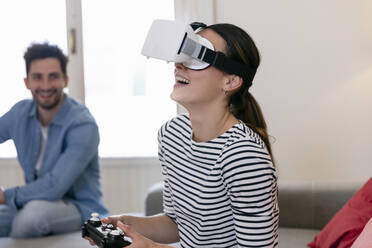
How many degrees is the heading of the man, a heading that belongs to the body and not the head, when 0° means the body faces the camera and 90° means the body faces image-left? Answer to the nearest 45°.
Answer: approximately 45°

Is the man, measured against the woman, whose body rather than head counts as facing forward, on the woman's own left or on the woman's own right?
on the woman's own right

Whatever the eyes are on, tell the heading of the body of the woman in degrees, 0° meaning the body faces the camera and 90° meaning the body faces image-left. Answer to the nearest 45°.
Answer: approximately 45°

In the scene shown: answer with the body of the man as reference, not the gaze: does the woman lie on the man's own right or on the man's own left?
on the man's own left
